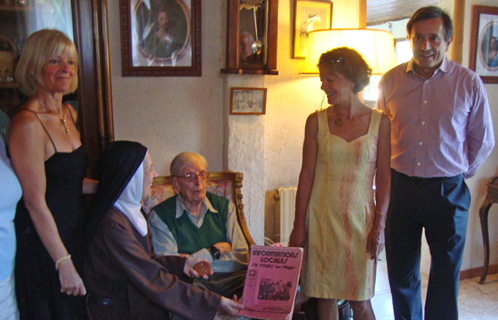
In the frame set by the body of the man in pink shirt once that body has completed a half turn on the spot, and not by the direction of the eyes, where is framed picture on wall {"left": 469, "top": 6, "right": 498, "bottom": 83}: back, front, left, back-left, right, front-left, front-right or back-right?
front

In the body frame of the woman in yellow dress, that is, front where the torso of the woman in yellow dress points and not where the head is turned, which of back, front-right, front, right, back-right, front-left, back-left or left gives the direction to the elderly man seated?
right

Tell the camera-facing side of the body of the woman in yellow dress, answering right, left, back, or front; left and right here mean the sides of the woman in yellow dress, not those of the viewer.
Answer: front

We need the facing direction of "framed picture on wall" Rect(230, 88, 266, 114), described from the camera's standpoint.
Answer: facing the viewer

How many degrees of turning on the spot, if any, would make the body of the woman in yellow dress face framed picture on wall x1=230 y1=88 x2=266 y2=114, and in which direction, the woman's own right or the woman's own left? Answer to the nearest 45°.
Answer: approximately 135° to the woman's own right

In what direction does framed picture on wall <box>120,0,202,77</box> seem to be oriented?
toward the camera

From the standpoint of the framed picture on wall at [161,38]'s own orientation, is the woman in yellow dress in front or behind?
in front

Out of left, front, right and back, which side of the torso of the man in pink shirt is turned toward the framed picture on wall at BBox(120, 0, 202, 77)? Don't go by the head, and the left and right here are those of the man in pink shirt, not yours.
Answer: right
